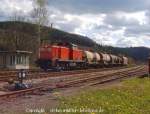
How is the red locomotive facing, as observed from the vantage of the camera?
facing the viewer and to the left of the viewer
